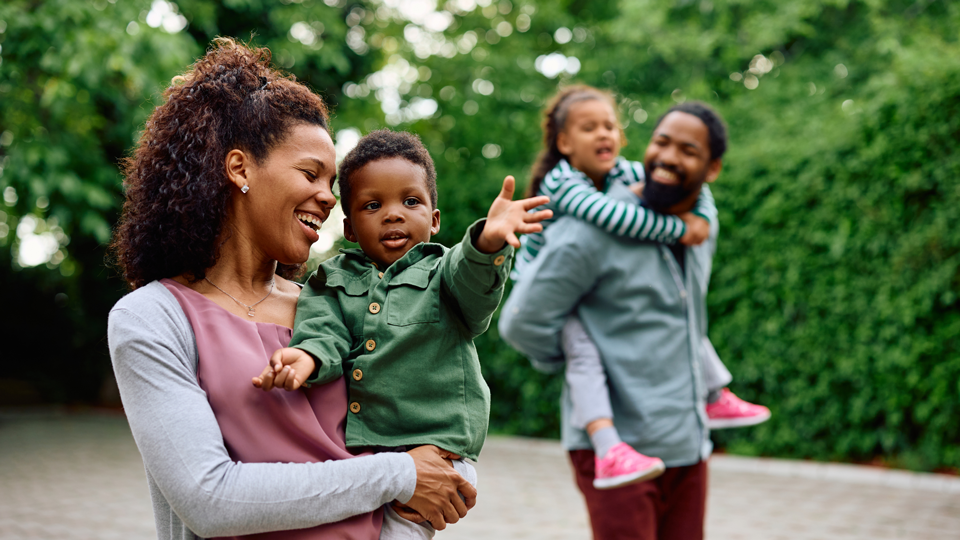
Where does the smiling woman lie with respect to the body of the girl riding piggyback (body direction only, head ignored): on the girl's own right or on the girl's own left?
on the girl's own right

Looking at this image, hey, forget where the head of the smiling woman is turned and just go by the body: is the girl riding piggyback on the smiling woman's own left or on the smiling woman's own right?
on the smiling woman's own left

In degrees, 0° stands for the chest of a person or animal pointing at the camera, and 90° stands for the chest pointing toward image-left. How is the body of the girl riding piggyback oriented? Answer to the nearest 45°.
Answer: approximately 315°

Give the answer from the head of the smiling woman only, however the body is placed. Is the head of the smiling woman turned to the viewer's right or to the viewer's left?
to the viewer's right

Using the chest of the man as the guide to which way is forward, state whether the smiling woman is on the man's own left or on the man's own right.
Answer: on the man's own right
